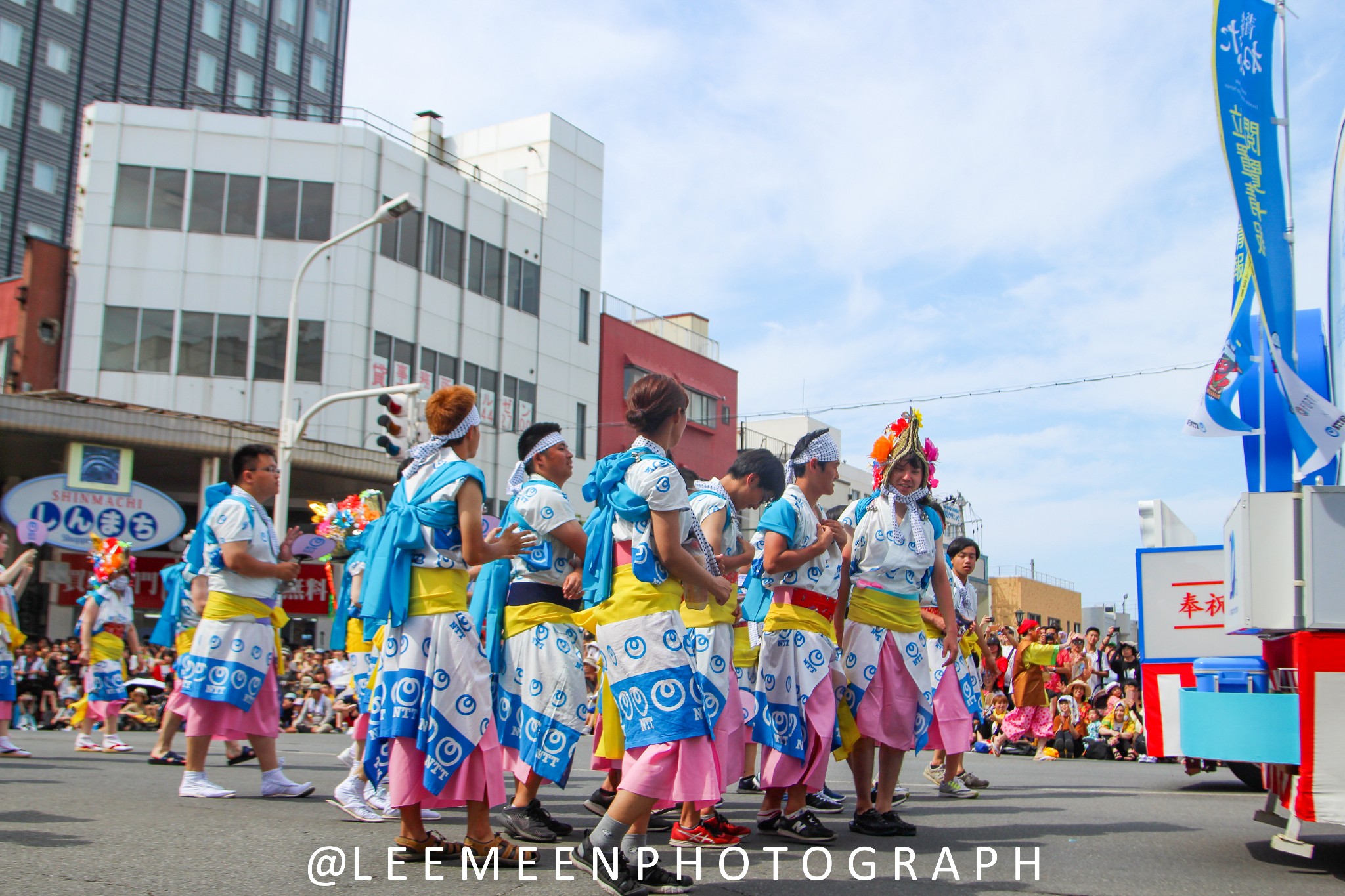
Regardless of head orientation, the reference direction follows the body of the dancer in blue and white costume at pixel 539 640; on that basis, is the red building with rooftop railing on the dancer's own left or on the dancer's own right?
on the dancer's own left

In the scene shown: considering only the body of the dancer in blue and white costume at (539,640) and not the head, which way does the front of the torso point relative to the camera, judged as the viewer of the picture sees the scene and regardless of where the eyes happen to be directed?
to the viewer's right

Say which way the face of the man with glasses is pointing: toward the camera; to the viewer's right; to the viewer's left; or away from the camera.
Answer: to the viewer's right

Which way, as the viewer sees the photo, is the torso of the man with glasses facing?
to the viewer's right
